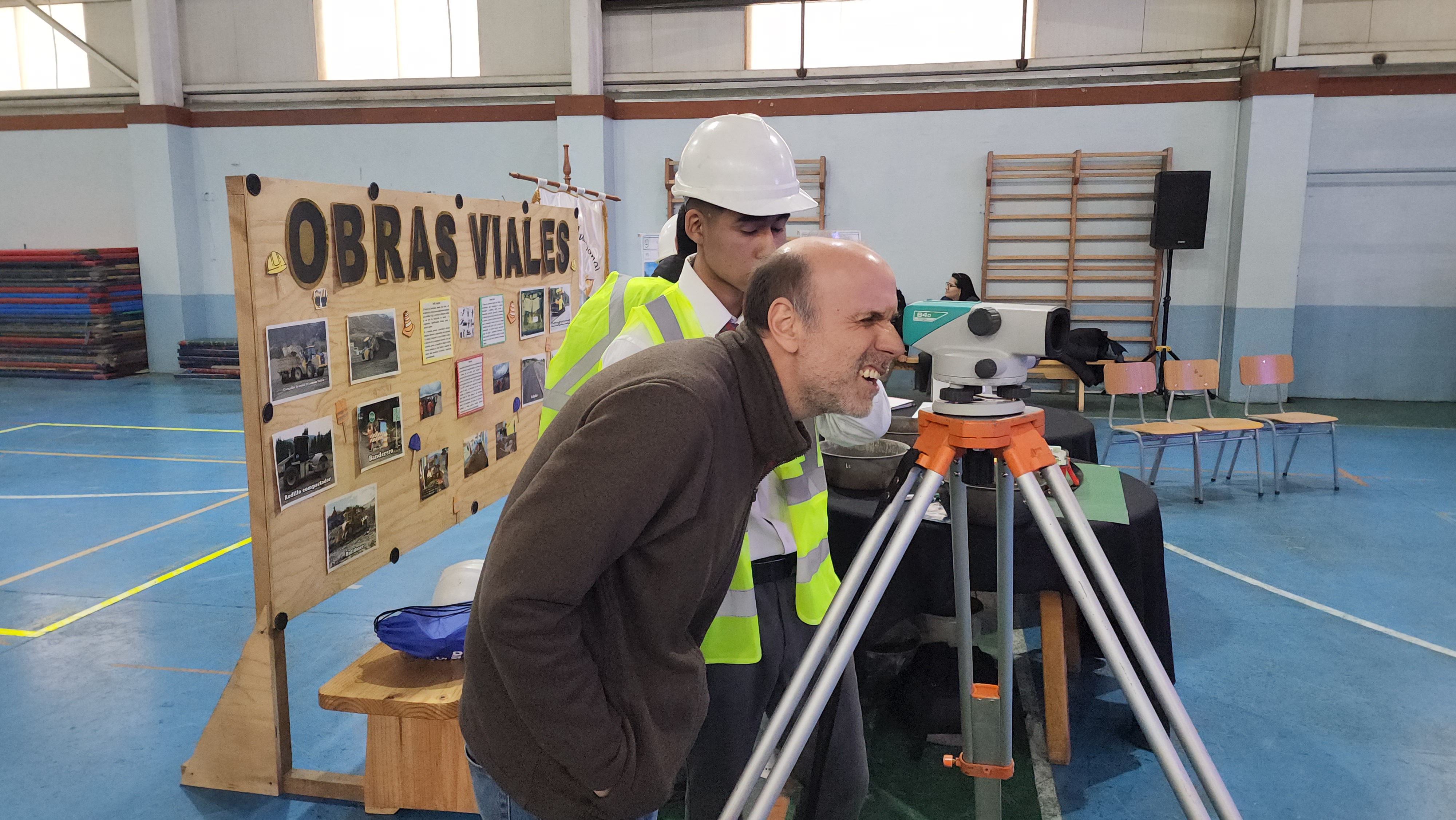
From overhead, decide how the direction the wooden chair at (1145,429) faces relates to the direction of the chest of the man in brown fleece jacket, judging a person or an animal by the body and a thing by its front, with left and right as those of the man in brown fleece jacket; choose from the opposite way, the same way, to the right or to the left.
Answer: to the right

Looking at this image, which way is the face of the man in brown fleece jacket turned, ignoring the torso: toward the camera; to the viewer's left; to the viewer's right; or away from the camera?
to the viewer's right

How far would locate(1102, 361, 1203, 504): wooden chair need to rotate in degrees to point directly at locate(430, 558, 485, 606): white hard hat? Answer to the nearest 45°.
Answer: approximately 45° to its right

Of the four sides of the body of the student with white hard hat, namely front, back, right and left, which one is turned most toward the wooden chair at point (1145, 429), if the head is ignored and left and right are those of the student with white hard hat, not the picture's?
left

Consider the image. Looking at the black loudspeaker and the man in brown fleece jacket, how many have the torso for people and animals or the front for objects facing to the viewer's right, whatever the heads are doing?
1

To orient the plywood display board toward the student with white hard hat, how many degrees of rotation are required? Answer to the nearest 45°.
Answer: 0° — it already faces them

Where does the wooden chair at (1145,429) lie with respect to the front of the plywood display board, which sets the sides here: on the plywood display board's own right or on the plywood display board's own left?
on the plywood display board's own left

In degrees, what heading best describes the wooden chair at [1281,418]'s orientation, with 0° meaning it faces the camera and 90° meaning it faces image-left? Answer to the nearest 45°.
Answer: approximately 315°

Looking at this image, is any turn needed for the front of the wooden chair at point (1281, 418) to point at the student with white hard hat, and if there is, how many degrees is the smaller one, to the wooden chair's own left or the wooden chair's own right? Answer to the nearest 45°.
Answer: approximately 45° to the wooden chair's own right

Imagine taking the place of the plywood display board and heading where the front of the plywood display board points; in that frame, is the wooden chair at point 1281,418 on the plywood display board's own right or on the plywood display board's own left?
on the plywood display board's own left

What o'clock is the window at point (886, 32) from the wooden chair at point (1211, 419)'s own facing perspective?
The window is roughly at 6 o'clock from the wooden chair.
